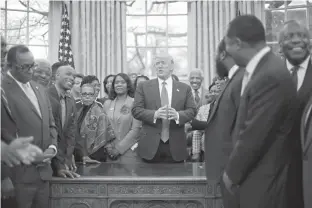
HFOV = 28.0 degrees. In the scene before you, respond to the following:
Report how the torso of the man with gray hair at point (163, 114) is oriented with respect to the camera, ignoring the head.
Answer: toward the camera

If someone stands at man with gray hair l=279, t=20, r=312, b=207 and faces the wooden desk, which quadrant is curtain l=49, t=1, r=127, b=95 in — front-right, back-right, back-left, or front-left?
front-right

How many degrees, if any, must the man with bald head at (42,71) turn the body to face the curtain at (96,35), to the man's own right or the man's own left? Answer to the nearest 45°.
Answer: approximately 135° to the man's own left

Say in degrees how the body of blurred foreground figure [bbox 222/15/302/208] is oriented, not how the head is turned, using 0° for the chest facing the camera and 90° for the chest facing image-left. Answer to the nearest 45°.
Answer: approximately 90°

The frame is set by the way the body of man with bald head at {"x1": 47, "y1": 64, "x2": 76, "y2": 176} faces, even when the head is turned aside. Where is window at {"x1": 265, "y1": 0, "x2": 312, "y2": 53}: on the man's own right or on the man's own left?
on the man's own left

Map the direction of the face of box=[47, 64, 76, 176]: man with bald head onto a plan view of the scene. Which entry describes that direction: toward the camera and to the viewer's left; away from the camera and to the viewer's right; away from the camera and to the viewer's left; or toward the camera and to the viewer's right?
toward the camera and to the viewer's right

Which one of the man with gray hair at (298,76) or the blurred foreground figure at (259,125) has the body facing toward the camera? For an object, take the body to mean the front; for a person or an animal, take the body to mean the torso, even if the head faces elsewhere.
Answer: the man with gray hair

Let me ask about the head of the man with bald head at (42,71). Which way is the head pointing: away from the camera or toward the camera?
toward the camera
